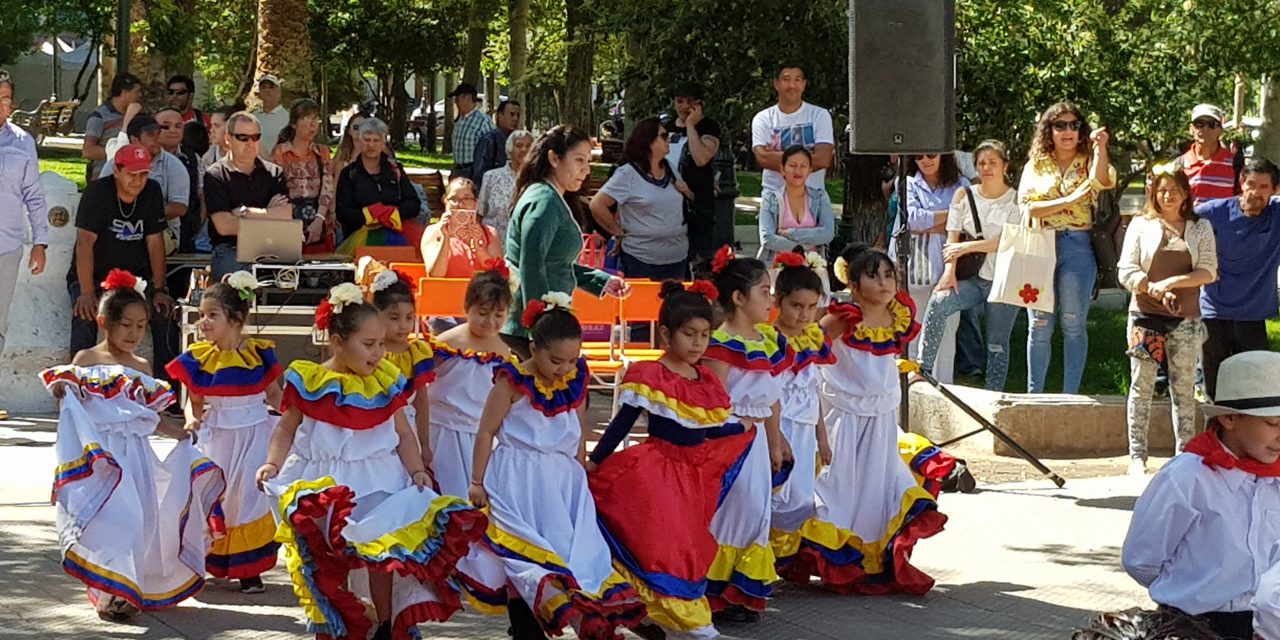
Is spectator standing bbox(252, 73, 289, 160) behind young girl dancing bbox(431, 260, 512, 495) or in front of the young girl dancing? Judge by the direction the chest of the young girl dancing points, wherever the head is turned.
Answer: behind

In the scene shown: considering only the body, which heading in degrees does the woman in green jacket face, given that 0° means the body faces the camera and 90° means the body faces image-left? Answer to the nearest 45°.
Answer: approximately 270°

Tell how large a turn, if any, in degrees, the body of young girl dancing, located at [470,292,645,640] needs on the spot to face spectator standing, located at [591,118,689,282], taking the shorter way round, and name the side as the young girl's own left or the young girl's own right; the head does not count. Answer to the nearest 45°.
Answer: approximately 135° to the young girl's own left

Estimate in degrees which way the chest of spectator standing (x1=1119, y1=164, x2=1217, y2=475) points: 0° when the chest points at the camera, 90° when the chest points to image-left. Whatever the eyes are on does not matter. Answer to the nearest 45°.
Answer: approximately 0°

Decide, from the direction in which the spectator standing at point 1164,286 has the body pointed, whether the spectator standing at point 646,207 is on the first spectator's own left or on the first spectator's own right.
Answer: on the first spectator's own right

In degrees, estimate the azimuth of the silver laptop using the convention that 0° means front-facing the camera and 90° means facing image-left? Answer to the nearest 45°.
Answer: approximately 180°

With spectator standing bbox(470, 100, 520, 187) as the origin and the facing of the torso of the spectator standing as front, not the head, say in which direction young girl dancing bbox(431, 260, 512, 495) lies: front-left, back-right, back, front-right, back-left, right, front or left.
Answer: front-right

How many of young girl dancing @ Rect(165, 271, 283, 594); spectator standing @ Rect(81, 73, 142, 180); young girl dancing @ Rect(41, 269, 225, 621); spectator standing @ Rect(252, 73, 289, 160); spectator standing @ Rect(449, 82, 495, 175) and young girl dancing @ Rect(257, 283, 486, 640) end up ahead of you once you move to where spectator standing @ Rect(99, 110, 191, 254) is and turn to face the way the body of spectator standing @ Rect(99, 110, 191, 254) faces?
3

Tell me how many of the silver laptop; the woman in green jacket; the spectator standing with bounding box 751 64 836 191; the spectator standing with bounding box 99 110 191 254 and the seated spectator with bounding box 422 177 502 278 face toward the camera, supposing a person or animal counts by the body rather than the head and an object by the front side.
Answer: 3
